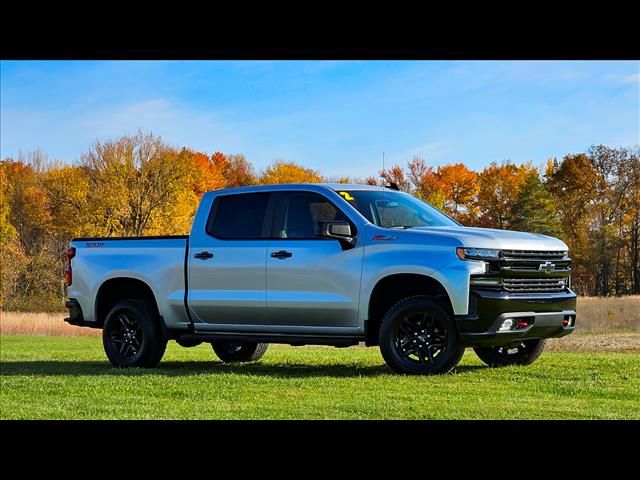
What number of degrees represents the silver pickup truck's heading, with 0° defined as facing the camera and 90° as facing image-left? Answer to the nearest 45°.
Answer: approximately 315°
